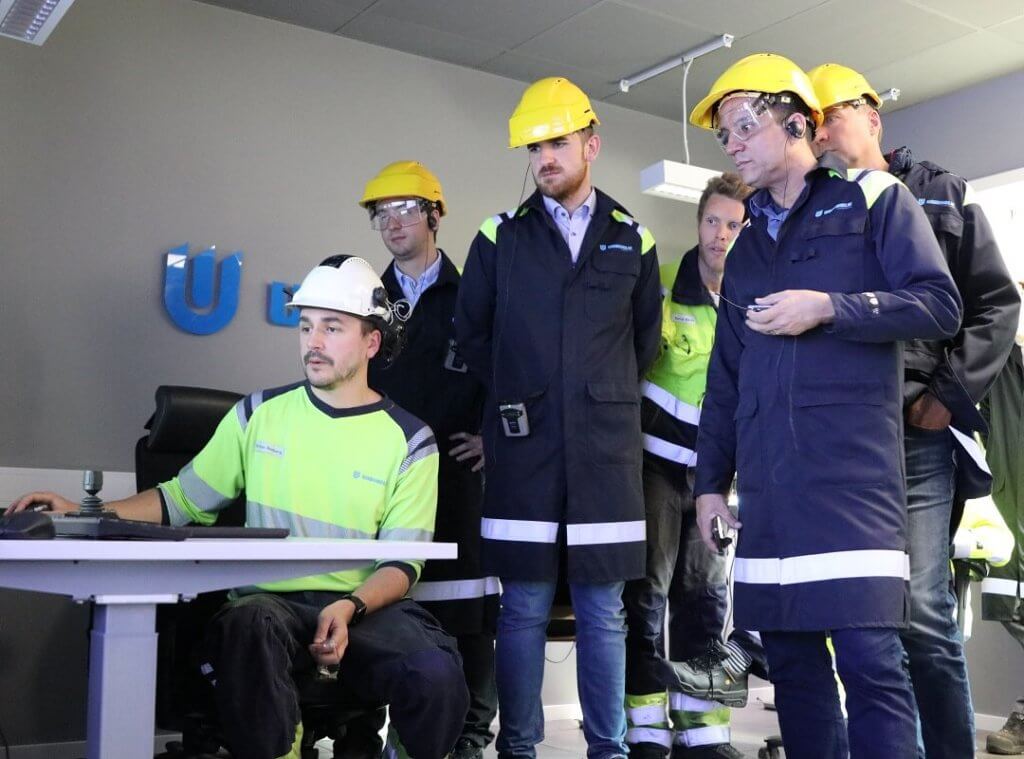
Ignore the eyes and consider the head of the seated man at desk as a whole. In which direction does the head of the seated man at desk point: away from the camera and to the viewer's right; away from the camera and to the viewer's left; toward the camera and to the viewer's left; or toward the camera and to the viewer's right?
toward the camera and to the viewer's left

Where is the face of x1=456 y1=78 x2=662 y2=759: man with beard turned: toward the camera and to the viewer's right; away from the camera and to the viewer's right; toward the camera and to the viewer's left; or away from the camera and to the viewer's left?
toward the camera and to the viewer's left

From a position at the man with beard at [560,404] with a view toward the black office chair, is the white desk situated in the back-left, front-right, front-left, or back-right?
front-left

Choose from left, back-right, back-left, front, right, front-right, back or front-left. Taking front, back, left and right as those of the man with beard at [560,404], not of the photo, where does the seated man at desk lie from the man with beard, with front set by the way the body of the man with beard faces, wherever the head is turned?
front-right

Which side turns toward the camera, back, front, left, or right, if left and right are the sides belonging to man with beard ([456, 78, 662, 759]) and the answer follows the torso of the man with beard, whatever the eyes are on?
front

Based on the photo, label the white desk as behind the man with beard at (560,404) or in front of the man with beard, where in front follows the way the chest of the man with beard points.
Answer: in front
